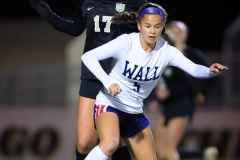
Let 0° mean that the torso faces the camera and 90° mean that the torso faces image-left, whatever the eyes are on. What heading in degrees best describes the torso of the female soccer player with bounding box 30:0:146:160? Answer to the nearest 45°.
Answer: approximately 0°
